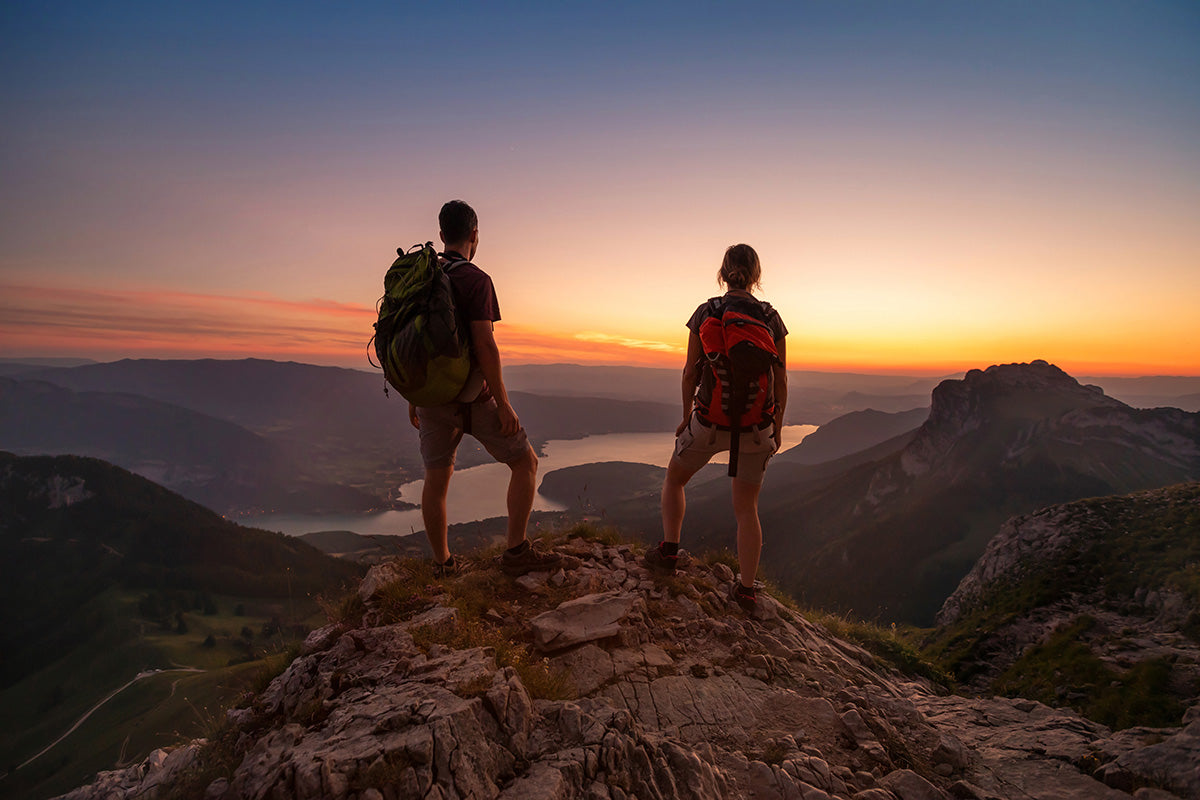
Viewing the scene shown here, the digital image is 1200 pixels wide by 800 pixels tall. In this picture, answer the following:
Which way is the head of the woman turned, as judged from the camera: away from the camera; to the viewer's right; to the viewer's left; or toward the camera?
away from the camera

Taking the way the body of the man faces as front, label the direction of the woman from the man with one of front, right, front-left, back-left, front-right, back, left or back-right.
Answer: front-right

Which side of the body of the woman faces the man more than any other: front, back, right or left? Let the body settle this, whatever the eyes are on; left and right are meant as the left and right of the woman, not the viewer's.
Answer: left

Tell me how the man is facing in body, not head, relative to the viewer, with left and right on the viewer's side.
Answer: facing away from the viewer and to the right of the viewer

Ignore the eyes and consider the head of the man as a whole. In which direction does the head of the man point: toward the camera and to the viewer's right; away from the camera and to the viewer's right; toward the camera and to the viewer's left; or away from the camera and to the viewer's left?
away from the camera and to the viewer's right

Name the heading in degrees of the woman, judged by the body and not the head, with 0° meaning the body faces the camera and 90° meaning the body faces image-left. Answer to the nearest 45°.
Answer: approximately 180°
